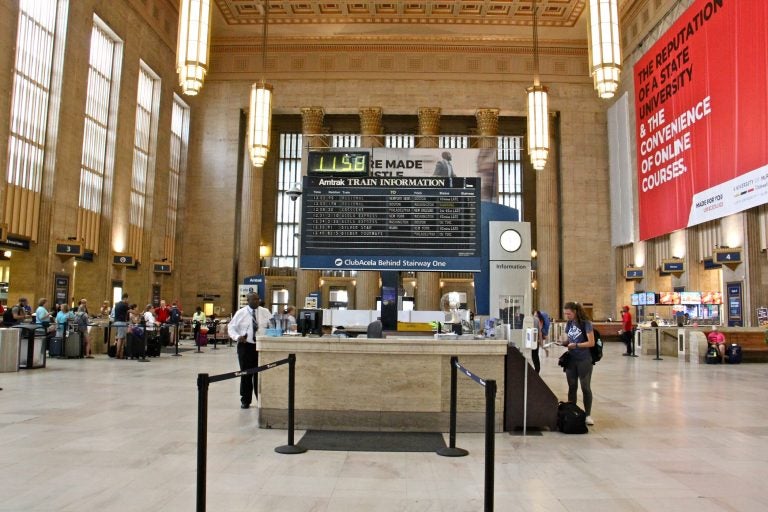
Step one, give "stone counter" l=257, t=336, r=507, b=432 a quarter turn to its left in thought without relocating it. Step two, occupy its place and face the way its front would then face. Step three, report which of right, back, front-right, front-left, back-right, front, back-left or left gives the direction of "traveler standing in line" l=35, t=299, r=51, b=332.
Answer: back-left

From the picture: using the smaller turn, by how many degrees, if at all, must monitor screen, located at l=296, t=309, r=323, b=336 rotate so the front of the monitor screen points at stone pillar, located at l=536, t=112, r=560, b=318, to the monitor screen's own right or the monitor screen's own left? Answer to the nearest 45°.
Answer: approximately 45° to the monitor screen's own right

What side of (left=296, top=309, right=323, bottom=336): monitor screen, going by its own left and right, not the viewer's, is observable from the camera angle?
back

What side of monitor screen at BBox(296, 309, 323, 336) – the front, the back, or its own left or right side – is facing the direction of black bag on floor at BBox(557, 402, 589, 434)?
right

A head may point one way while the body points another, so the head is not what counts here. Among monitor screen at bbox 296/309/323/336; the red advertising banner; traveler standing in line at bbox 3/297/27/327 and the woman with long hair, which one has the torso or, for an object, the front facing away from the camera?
the monitor screen

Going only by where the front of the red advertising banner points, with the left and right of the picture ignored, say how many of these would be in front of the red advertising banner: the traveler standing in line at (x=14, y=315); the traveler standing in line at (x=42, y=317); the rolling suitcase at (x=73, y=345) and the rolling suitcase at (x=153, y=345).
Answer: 4

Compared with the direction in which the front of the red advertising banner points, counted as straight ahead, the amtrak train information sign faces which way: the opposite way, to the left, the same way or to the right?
to the left
